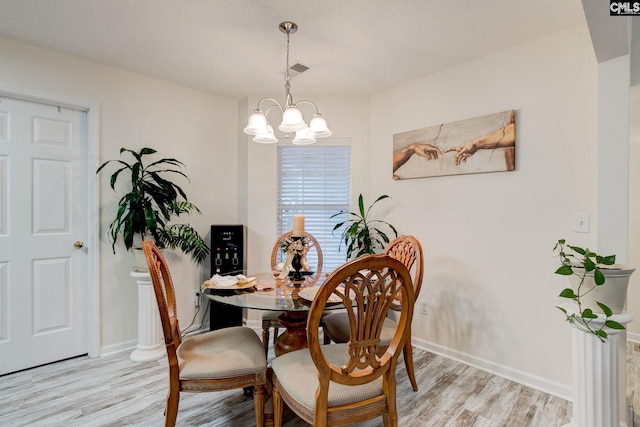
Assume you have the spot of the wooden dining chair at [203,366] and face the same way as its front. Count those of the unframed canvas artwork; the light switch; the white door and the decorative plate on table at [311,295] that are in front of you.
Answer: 3

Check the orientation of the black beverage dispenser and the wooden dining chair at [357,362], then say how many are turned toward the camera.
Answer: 1

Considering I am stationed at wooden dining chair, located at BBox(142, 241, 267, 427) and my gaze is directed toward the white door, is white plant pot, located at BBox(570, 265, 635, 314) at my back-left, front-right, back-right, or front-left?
back-right

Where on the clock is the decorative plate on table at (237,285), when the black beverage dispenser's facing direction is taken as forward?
The decorative plate on table is roughly at 12 o'clock from the black beverage dispenser.

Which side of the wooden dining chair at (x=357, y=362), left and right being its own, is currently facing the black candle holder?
front

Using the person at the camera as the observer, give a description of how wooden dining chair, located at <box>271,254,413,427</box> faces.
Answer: facing away from the viewer and to the left of the viewer

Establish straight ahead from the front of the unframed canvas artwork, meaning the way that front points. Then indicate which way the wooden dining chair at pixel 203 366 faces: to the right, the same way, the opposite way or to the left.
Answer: the opposite way

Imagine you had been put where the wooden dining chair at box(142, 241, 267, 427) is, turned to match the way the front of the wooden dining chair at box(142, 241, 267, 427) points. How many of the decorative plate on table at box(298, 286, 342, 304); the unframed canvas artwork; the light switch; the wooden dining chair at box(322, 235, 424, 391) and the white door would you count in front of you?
4

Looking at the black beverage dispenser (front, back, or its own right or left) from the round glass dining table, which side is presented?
front

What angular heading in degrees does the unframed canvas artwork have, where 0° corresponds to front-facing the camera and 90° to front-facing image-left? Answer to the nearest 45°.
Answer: approximately 45°

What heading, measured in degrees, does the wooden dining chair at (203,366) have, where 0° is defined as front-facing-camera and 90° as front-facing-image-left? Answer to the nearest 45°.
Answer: approximately 270°

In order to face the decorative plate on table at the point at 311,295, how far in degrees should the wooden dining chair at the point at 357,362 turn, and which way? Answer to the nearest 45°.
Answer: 0° — it already faces it
